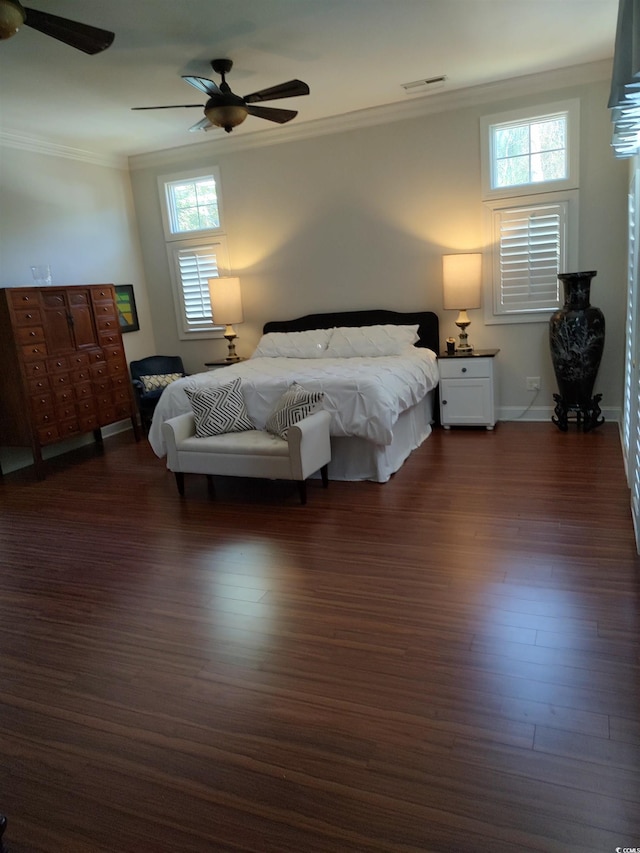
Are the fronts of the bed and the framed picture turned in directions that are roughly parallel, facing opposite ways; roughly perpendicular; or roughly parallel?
roughly perpendicular

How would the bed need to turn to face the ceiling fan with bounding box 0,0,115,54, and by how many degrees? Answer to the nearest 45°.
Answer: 0° — it already faces it

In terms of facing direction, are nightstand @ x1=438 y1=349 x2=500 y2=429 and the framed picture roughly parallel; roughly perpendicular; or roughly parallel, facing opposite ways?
roughly perpendicular

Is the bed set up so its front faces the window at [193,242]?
no

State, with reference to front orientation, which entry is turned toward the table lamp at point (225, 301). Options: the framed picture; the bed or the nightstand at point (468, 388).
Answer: the framed picture

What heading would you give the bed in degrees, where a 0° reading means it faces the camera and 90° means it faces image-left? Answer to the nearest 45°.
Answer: approximately 45°

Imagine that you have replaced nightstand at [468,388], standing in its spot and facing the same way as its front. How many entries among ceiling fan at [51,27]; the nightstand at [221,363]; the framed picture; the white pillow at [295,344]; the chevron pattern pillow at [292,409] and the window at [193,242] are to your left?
0

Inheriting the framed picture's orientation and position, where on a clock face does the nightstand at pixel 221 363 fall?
The nightstand is roughly at 12 o'clock from the framed picture.

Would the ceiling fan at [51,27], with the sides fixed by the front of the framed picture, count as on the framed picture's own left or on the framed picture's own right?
on the framed picture's own right

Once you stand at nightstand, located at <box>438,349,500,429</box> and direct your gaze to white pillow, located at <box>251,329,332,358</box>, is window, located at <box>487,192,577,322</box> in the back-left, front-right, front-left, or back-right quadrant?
back-right

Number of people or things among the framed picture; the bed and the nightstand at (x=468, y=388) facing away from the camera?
0

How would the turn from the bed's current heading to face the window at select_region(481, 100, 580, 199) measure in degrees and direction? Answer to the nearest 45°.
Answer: approximately 180°

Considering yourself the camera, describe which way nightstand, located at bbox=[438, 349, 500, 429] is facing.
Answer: facing the viewer

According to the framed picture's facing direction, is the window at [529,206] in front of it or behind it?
in front

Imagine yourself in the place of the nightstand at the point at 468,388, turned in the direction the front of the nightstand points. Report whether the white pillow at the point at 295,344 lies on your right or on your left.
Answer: on your right

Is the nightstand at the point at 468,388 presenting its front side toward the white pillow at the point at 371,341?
no

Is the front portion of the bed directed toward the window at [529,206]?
no

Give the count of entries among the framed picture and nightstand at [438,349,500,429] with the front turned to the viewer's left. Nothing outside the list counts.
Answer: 0

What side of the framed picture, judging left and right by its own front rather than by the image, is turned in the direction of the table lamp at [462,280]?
front
